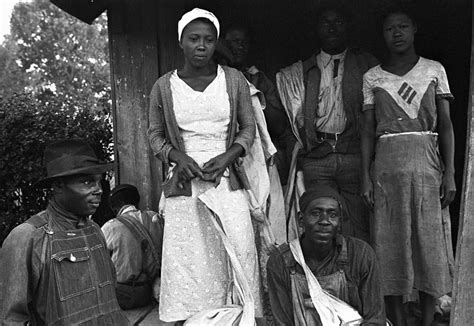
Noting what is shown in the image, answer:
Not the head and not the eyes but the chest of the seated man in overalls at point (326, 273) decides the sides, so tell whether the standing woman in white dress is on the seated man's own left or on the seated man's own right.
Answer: on the seated man's own right

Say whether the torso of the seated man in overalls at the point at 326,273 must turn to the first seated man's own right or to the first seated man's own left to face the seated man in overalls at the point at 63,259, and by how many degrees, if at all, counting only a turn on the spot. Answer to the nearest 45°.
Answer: approximately 45° to the first seated man's own right

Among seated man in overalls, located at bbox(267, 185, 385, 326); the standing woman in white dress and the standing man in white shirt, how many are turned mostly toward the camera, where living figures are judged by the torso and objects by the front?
3

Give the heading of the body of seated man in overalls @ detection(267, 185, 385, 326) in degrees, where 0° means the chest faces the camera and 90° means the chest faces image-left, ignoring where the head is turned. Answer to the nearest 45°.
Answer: approximately 0°

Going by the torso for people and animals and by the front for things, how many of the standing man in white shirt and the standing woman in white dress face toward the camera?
2

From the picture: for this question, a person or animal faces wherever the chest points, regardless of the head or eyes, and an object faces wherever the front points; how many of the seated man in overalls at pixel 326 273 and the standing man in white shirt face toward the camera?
2

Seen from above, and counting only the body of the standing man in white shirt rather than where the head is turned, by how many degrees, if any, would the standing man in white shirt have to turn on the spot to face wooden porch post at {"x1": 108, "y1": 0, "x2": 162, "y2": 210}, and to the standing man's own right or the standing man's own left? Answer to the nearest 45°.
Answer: approximately 90° to the standing man's own right

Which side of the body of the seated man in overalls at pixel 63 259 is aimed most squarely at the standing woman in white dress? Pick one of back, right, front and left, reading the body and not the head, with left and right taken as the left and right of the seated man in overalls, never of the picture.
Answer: left
